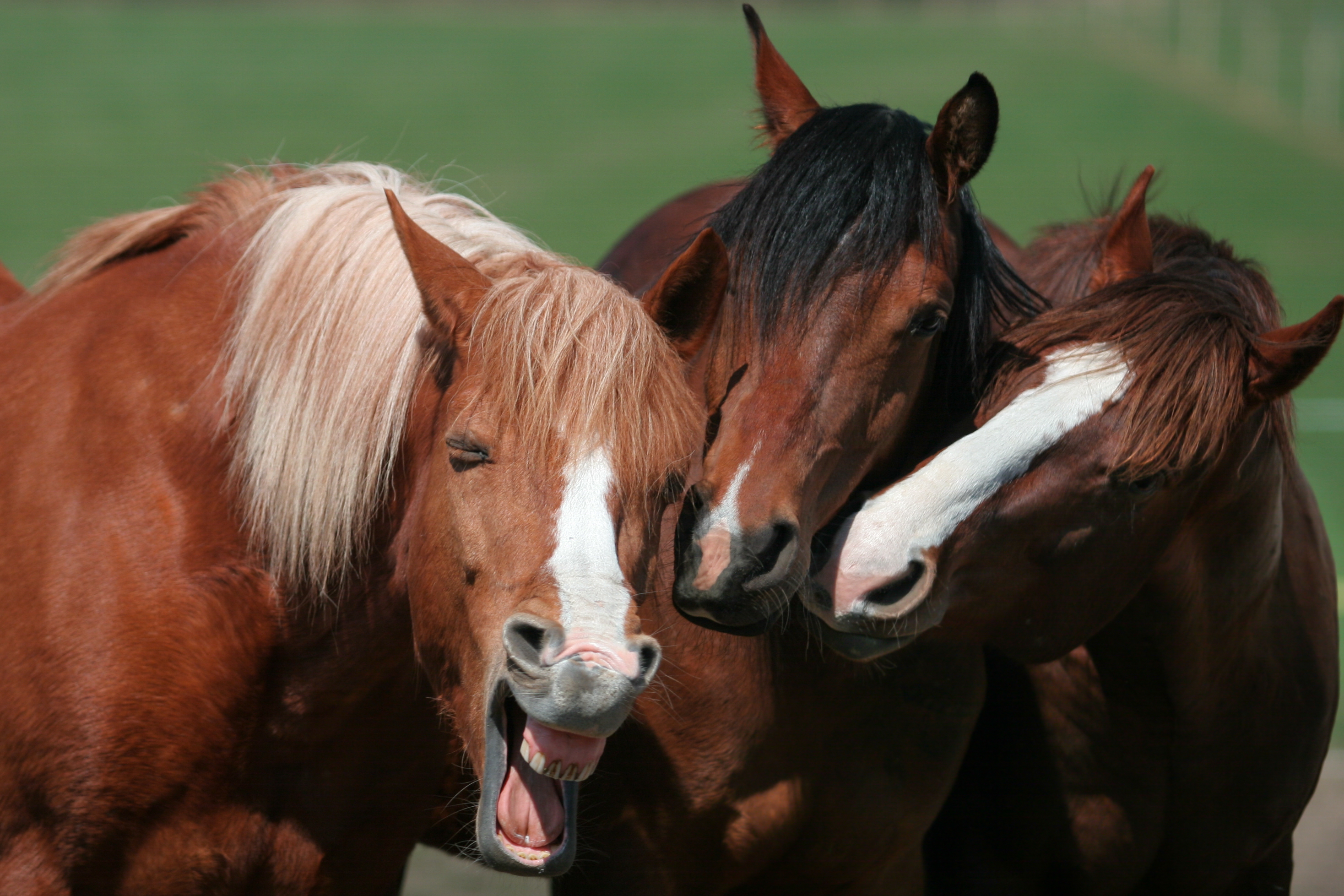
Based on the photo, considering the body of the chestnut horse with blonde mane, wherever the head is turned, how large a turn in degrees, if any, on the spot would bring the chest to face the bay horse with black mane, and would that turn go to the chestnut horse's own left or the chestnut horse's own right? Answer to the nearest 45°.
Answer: approximately 45° to the chestnut horse's own left

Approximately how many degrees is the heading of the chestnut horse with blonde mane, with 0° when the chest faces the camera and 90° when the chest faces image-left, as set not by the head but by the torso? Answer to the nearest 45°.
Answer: approximately 315°

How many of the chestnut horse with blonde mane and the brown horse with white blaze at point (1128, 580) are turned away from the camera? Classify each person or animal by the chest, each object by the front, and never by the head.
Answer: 0

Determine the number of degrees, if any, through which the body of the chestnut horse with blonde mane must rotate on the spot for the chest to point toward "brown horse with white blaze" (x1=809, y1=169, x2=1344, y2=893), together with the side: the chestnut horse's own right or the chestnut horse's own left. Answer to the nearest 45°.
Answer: approximately 45° to the chestnut horse's own left
